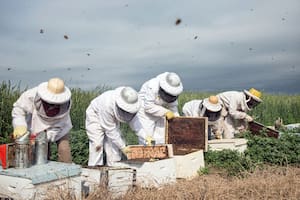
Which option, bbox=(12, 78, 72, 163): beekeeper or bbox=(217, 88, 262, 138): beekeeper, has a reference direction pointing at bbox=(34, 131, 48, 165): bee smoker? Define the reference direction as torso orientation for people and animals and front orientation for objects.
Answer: bbox=(12, 78, 72, 163): beekeeper

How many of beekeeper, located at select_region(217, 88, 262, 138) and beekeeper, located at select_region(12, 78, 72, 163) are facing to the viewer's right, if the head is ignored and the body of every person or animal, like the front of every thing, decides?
1

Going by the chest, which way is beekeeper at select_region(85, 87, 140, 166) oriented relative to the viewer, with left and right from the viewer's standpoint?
facing the viewer and to the right of the viewer

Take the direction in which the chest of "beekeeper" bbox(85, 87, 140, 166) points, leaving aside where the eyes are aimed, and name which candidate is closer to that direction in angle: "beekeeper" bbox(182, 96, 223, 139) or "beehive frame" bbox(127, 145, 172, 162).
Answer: the beehive frame

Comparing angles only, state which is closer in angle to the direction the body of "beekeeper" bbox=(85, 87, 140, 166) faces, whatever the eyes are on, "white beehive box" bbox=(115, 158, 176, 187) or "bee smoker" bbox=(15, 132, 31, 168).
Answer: the white beehive box
